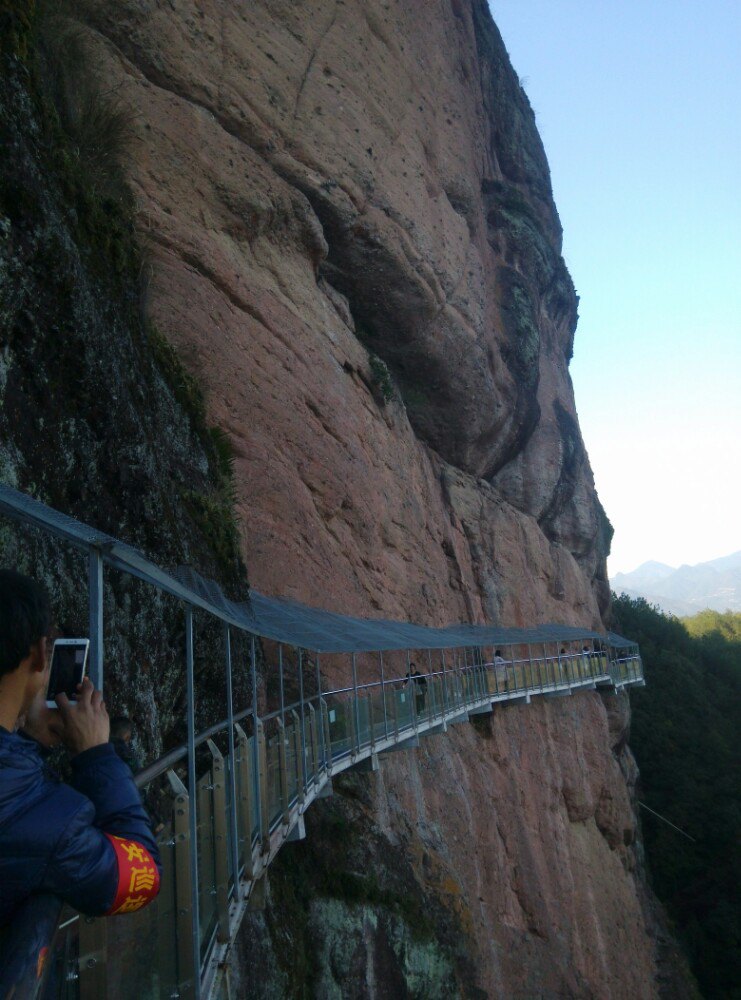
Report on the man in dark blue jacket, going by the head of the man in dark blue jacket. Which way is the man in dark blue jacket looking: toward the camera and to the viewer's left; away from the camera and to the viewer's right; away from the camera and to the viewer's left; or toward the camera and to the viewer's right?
away from the camera and to the viewer's right

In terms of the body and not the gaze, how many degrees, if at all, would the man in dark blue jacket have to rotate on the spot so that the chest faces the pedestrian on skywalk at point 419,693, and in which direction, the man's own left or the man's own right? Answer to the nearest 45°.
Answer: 0° — they already face them

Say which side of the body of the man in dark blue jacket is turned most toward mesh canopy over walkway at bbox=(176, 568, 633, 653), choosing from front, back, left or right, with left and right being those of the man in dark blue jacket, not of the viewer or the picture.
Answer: front

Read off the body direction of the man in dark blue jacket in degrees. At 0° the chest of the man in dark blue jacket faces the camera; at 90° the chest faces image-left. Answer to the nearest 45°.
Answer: approximately 225°
